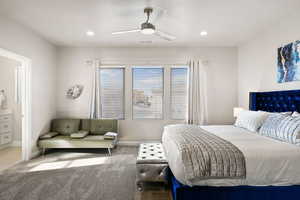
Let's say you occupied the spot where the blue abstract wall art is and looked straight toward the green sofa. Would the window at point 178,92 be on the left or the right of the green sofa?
right

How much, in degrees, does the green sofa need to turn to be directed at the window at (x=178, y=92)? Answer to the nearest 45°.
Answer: approximately 90° to its left

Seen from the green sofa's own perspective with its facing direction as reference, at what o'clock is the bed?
The bed is roughly at 11 o'clock from the green sofa.

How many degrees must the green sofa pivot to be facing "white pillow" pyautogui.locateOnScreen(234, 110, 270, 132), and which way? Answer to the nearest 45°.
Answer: approximately 45° to its left

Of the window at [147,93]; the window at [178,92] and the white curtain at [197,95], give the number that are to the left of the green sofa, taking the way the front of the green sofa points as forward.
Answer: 3
